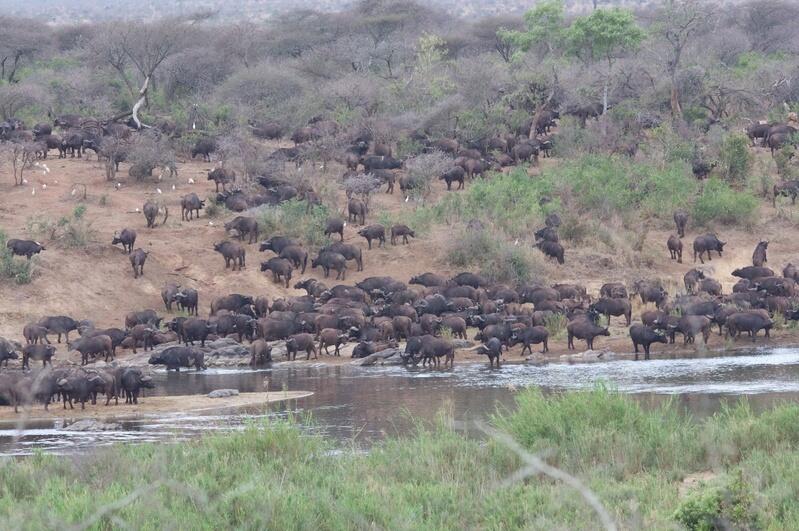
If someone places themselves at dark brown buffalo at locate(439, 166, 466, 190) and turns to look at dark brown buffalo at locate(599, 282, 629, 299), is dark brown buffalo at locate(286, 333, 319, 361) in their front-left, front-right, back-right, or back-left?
front-right

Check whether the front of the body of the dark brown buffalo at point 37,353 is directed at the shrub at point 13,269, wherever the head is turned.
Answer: no

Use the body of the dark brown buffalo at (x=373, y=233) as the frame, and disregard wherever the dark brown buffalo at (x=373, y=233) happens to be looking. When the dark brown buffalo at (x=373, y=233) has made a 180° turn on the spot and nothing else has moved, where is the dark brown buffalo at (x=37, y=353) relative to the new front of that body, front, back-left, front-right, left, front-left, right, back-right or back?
back

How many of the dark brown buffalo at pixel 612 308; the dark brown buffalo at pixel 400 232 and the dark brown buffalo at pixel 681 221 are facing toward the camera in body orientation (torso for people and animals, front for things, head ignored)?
1

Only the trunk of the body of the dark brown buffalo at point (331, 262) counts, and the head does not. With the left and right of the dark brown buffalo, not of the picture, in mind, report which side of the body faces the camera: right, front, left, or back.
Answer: left

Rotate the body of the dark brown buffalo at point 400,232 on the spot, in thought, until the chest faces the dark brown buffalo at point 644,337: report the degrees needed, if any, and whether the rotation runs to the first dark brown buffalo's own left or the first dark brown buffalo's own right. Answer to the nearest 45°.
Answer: approximately 45° to the first dark brown buffalo's own right

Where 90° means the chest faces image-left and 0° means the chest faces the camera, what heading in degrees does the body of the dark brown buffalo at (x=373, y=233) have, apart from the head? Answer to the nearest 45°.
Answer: approximately 45°

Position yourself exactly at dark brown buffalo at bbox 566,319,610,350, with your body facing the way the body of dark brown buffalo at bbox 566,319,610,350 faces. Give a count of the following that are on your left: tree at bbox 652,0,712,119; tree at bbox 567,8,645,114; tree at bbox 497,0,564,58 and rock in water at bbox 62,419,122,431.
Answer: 3

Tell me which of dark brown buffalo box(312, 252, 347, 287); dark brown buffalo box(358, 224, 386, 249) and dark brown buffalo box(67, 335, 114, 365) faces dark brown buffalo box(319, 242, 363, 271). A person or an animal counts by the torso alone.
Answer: dark brown buffalo box(358, 224, 386, 249)

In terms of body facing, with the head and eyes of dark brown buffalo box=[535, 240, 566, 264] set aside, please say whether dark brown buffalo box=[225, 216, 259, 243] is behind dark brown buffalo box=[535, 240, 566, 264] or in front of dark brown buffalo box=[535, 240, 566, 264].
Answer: in front

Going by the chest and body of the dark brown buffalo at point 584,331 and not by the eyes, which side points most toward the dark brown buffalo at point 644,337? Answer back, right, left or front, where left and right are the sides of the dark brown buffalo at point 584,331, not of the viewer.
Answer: front
